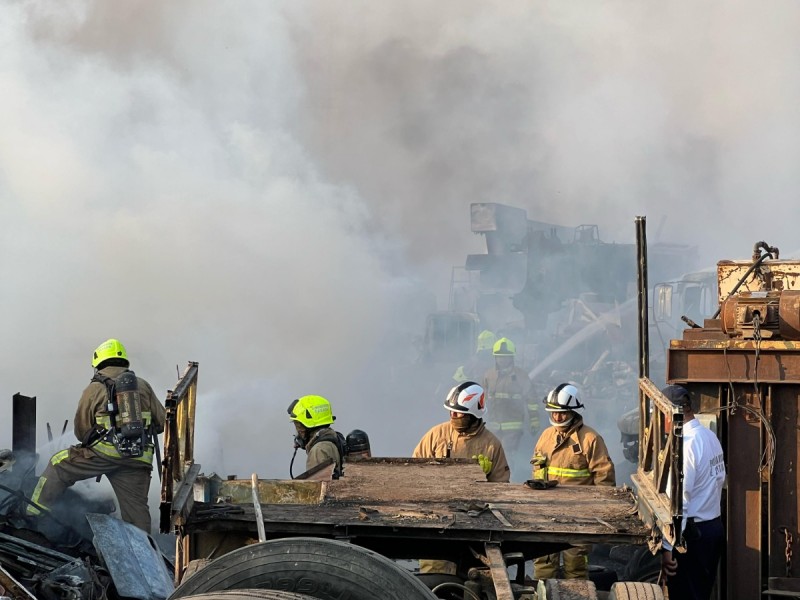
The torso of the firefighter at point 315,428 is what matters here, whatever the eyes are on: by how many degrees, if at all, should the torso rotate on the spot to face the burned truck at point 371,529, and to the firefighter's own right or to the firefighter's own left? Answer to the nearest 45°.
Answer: approximately 90° to the firefighter's own left

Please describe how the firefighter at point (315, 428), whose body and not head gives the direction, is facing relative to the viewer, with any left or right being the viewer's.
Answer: facing to the left of the viewer

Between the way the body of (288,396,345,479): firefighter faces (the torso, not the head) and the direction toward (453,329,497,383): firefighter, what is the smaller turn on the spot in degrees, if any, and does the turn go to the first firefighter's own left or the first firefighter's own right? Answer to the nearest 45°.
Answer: approximately 90° to the first firefighter's own right

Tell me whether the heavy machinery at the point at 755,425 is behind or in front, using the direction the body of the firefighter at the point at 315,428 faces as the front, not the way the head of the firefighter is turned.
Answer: behind
